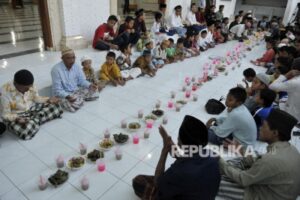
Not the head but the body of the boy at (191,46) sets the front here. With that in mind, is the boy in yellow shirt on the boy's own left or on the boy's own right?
on the boy's own right

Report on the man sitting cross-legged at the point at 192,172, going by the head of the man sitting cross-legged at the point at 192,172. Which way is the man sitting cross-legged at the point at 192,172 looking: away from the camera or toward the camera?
away from the camera

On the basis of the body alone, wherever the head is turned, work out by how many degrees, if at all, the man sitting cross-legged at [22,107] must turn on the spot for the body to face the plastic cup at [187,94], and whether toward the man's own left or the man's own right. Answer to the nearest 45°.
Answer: approximately 45° to the man's own left

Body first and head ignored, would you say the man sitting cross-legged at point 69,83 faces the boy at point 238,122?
yes

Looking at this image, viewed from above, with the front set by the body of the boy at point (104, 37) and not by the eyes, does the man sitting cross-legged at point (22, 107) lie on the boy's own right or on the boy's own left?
on the boy's own right

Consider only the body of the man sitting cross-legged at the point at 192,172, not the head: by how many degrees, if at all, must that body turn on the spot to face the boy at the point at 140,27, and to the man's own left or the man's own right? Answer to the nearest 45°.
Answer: approximately 45° to the man's own right

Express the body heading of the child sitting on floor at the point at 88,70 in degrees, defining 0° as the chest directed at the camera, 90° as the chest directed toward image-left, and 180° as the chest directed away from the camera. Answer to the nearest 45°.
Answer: approximately 315°

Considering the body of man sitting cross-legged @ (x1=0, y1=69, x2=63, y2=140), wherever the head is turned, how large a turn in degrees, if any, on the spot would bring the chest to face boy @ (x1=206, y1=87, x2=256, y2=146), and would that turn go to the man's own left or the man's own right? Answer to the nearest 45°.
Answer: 0° — they already face them

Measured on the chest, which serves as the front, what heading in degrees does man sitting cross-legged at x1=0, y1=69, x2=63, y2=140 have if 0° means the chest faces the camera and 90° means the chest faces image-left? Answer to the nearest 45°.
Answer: approximately 315°

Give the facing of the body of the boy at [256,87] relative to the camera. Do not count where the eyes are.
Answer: to the viewer's left

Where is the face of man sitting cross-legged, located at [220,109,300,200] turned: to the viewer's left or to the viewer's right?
to the viewer's left

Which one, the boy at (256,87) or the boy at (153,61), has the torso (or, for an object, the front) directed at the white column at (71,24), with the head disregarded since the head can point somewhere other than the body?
the boy at (256,87)

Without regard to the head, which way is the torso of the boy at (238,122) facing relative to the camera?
to the viewer's left
